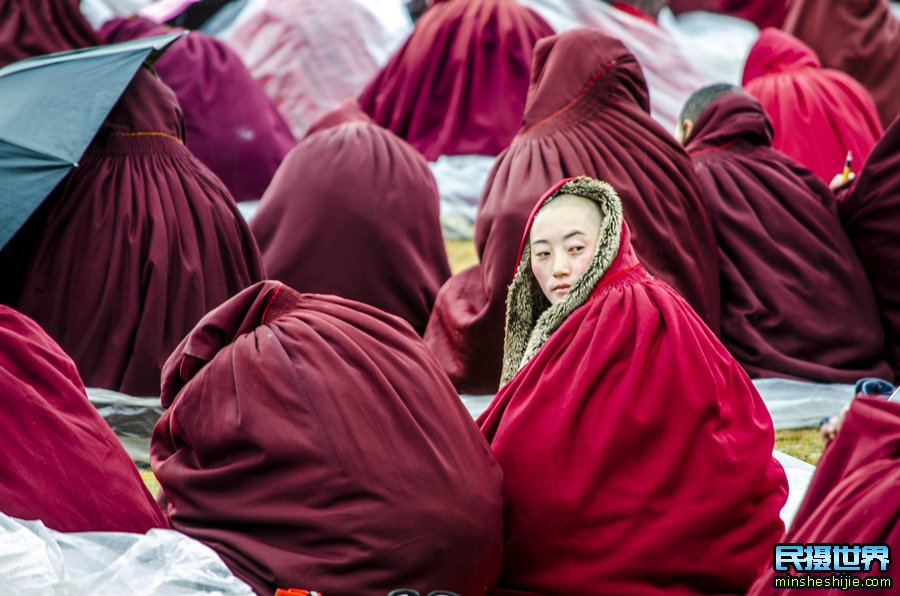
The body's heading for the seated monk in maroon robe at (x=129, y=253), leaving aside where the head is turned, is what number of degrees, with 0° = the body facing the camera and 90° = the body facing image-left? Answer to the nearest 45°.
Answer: approximately 180°

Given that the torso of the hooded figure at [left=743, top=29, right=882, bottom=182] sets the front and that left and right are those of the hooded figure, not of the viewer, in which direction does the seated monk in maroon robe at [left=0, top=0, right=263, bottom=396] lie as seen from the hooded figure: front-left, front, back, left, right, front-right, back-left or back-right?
left

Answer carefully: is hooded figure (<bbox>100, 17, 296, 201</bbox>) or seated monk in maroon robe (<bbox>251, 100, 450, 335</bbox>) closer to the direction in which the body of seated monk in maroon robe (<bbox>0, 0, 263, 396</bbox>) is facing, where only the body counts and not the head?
the hooded figure

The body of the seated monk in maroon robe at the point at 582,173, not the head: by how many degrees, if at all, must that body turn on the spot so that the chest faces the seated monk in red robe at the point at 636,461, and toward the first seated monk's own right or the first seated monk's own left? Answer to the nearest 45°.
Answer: approximately 135° to the first seated monk's own left

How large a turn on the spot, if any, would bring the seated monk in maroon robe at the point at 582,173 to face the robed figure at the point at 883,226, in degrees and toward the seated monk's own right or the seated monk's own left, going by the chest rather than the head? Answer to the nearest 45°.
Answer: approximately 135° to the seated monk's own right

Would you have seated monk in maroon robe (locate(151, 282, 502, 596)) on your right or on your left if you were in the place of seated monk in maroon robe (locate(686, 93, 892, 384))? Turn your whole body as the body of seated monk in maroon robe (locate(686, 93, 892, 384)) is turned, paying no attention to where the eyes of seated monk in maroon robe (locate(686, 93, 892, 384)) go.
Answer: on your left

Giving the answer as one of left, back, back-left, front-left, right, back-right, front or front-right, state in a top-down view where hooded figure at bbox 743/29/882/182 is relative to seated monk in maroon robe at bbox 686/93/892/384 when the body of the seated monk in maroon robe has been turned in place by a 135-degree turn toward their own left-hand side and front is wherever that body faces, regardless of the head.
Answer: back

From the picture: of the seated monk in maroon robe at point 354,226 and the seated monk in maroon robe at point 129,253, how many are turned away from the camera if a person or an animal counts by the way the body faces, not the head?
2

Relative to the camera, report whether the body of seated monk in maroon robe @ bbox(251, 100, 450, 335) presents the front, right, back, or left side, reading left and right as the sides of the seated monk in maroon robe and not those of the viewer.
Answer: back

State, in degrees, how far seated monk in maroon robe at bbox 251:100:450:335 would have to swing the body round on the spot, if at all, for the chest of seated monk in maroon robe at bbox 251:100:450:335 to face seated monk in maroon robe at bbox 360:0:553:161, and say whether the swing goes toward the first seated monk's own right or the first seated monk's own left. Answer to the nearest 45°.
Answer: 0° — they already face them

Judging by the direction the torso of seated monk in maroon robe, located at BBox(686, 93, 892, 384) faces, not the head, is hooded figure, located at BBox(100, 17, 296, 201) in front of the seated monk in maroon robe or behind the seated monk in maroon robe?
in front

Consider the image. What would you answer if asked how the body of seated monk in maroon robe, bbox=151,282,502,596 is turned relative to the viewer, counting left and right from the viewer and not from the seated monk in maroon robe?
facing away from the viewer and to the left of the viewer

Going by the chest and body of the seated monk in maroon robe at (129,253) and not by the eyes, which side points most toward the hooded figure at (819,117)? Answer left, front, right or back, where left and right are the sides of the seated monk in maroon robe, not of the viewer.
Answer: right
